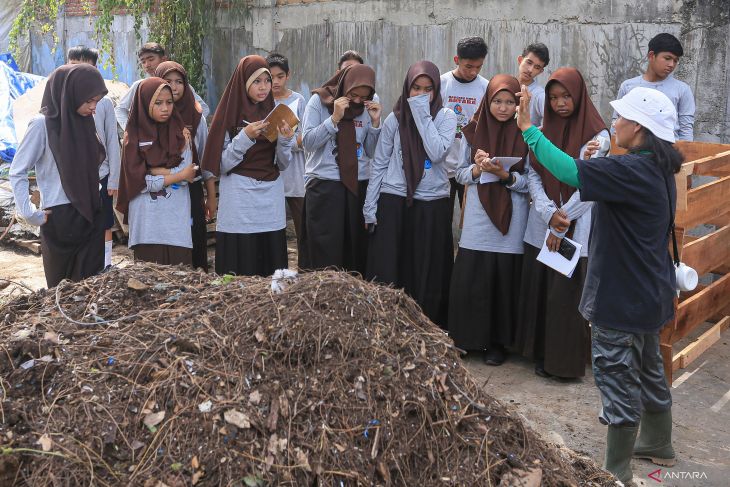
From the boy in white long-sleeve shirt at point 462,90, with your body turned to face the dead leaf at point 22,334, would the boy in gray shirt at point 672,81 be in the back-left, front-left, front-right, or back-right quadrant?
back-left

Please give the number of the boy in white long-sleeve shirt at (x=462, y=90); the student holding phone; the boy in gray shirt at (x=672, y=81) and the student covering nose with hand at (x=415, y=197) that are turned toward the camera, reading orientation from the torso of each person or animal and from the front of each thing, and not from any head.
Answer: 4

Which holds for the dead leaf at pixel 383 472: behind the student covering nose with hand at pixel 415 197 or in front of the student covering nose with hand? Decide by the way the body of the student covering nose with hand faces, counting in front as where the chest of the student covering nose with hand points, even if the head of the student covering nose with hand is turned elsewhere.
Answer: in front

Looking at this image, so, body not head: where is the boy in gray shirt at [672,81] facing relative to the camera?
toward the camera

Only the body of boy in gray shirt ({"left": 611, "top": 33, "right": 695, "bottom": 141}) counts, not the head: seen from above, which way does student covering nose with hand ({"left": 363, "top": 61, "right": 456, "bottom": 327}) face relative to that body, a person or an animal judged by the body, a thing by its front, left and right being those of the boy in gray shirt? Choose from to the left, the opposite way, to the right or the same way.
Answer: the same way

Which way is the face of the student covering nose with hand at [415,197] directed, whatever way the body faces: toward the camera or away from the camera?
toward the camera

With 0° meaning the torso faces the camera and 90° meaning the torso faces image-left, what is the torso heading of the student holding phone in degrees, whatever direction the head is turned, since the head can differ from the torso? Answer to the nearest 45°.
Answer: approximately 0°

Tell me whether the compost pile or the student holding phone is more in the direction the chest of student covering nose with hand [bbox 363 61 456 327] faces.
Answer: the compost pile

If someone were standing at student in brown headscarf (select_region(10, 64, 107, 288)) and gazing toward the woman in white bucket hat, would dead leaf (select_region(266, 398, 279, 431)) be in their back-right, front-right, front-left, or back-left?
front-right

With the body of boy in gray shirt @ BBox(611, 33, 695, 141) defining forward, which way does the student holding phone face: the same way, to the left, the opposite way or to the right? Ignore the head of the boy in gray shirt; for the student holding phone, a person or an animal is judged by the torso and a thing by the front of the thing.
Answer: the same way

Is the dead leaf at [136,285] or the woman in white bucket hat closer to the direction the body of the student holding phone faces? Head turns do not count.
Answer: the woman in white bucket hat

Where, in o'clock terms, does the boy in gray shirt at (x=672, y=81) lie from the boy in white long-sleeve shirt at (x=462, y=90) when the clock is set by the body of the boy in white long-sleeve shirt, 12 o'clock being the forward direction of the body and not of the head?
The boy in gray shirt is roughly at 9 o'clock from the boy in white long-sleeve shirt.

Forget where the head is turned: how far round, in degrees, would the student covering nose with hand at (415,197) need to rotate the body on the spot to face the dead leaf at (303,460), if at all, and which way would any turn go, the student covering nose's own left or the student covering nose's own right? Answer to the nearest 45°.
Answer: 0° — they already face it
